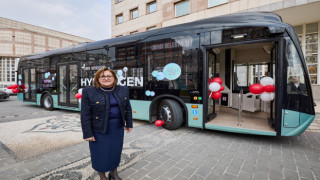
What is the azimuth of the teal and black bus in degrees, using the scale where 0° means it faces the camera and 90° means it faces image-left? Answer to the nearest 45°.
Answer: approximately 315°

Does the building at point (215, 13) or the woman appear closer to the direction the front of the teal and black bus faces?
the woman

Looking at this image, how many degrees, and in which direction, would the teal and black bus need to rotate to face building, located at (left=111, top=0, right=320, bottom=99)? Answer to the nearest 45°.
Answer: approximately 135° to its left

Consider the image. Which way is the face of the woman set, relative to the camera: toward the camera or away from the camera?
toward the camera

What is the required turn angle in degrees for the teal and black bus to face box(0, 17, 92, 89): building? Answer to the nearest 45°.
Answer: approximately 180°
